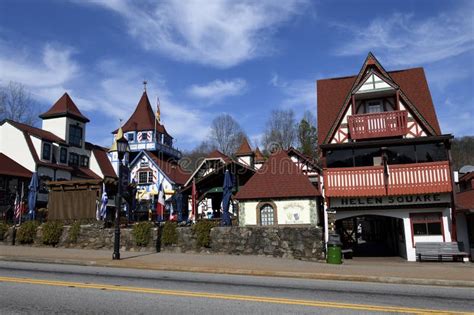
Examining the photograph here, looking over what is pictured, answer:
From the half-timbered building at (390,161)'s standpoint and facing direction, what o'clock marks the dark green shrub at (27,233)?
The dark green shrub is roughly at 2 o'clock from the half-timbered building.

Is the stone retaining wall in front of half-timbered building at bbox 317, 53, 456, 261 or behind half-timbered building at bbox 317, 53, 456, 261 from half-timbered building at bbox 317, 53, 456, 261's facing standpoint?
in front

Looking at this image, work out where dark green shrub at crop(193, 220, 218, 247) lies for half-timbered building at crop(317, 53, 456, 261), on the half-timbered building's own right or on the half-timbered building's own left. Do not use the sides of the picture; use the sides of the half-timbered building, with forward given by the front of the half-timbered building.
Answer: on the half-timbered building's own right

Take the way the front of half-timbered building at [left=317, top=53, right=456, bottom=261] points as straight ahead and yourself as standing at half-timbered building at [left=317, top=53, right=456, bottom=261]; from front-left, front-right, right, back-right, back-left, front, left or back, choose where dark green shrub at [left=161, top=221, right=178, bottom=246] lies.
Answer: front-right

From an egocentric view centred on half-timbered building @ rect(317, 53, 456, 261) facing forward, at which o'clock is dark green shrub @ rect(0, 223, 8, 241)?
The dark green shrub is roughly at 2 o'clock from the half-timbered building.

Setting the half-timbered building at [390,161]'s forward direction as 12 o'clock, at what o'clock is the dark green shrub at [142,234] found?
The dark green shrub is roughly at 2 o'clock from the half-timbered building.

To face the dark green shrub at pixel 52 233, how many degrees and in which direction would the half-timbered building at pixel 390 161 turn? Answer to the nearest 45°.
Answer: approximately 45° to its right

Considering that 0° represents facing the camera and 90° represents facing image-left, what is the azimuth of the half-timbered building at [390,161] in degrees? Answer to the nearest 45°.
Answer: approximately 0°

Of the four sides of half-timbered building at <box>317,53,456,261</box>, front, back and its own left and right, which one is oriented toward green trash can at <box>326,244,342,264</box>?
front

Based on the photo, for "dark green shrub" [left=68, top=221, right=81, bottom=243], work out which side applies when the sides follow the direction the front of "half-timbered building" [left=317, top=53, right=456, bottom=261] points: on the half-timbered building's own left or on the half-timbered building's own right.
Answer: on the half-timbered building's own right
